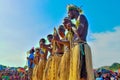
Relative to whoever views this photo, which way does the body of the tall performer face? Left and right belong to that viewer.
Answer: facing to the left of the viewer
